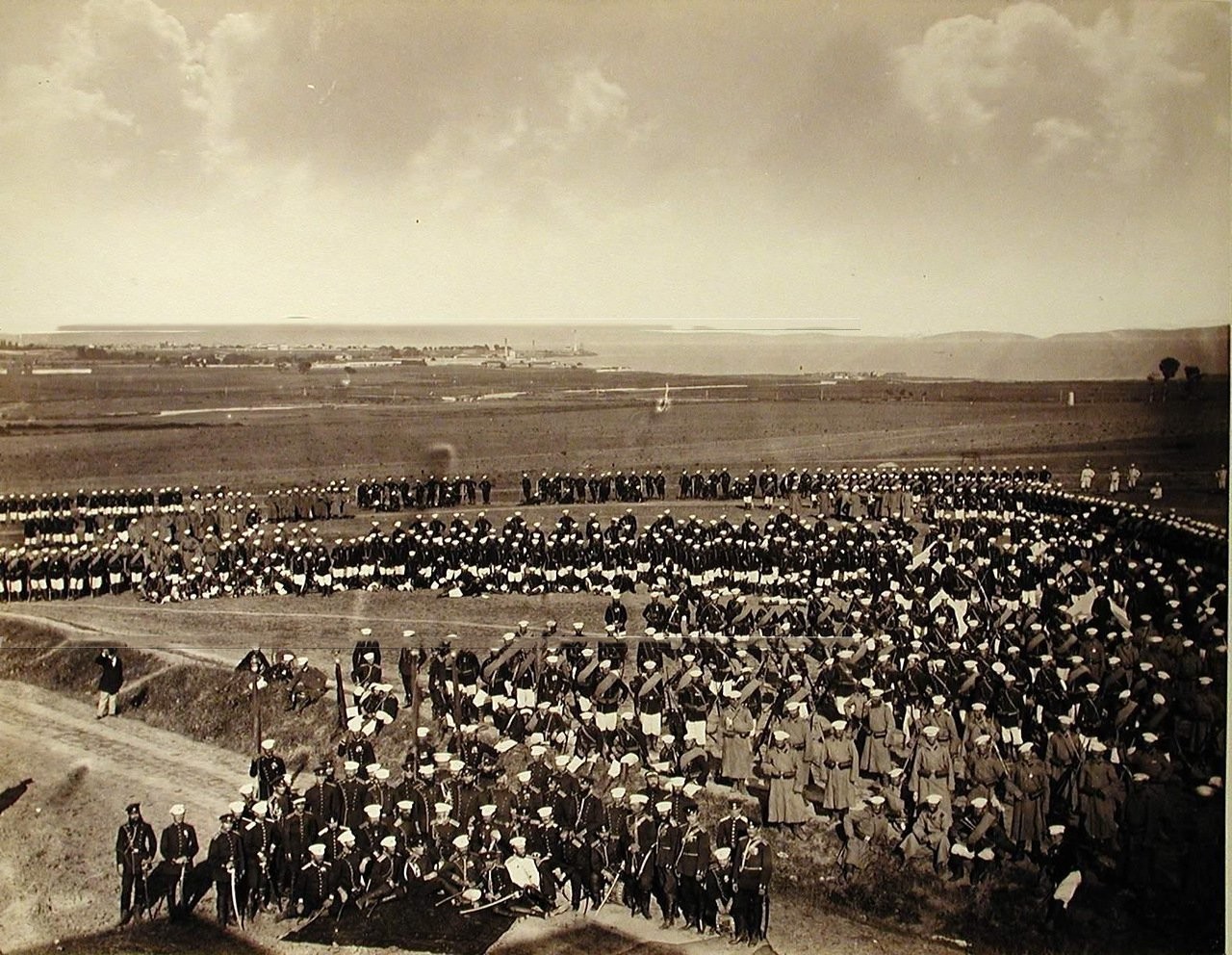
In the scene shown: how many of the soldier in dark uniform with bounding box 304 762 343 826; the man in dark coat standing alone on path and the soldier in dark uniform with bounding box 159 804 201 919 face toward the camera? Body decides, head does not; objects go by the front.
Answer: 3

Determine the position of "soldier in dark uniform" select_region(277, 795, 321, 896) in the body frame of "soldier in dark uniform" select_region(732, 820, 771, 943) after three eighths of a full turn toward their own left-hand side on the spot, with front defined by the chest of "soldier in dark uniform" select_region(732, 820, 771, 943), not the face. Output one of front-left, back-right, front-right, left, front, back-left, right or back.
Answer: back-left

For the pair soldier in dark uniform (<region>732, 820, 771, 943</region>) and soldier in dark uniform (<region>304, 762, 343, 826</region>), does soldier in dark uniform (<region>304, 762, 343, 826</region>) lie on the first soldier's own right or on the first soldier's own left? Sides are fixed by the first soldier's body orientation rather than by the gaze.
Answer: on the first soldier's own right

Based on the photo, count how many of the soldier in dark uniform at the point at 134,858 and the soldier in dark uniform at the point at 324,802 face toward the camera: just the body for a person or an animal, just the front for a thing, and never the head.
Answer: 2

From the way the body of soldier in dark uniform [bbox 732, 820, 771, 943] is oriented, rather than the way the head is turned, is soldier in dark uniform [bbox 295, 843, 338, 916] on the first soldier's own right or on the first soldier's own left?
on the first soldier's own right

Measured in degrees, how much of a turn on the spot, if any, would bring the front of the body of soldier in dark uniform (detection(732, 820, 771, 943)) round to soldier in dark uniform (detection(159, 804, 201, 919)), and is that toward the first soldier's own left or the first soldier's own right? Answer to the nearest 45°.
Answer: approximately 90° to the first soldier's own right

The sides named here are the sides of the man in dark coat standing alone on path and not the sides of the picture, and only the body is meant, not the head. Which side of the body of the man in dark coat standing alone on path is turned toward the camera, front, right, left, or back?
front

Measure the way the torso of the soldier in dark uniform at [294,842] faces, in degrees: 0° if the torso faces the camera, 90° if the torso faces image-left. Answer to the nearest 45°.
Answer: approximately 0°

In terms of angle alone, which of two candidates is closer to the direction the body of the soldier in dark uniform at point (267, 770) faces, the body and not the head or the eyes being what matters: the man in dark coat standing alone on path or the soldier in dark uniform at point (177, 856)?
the soldier in dark uniform

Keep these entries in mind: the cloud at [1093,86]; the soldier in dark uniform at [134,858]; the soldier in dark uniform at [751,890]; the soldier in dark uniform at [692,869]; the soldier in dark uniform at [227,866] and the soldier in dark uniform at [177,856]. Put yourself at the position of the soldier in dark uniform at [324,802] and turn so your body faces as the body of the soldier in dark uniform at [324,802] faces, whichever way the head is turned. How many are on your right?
3
